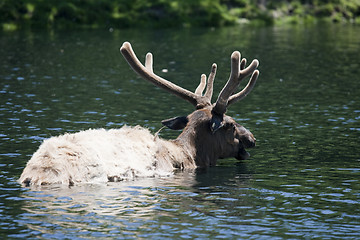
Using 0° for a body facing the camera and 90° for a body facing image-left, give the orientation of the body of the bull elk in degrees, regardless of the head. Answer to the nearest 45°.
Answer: approximately 270°
